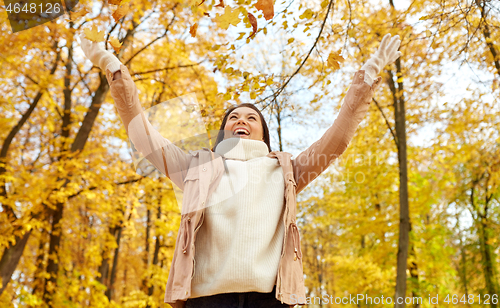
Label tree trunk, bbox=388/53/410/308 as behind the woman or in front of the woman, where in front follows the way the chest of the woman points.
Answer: behind

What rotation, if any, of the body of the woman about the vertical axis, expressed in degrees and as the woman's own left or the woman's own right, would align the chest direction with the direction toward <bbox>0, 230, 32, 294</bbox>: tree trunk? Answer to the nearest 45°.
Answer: approximately 135° to the woman's own right

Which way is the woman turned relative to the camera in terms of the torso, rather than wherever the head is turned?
toward the camera
